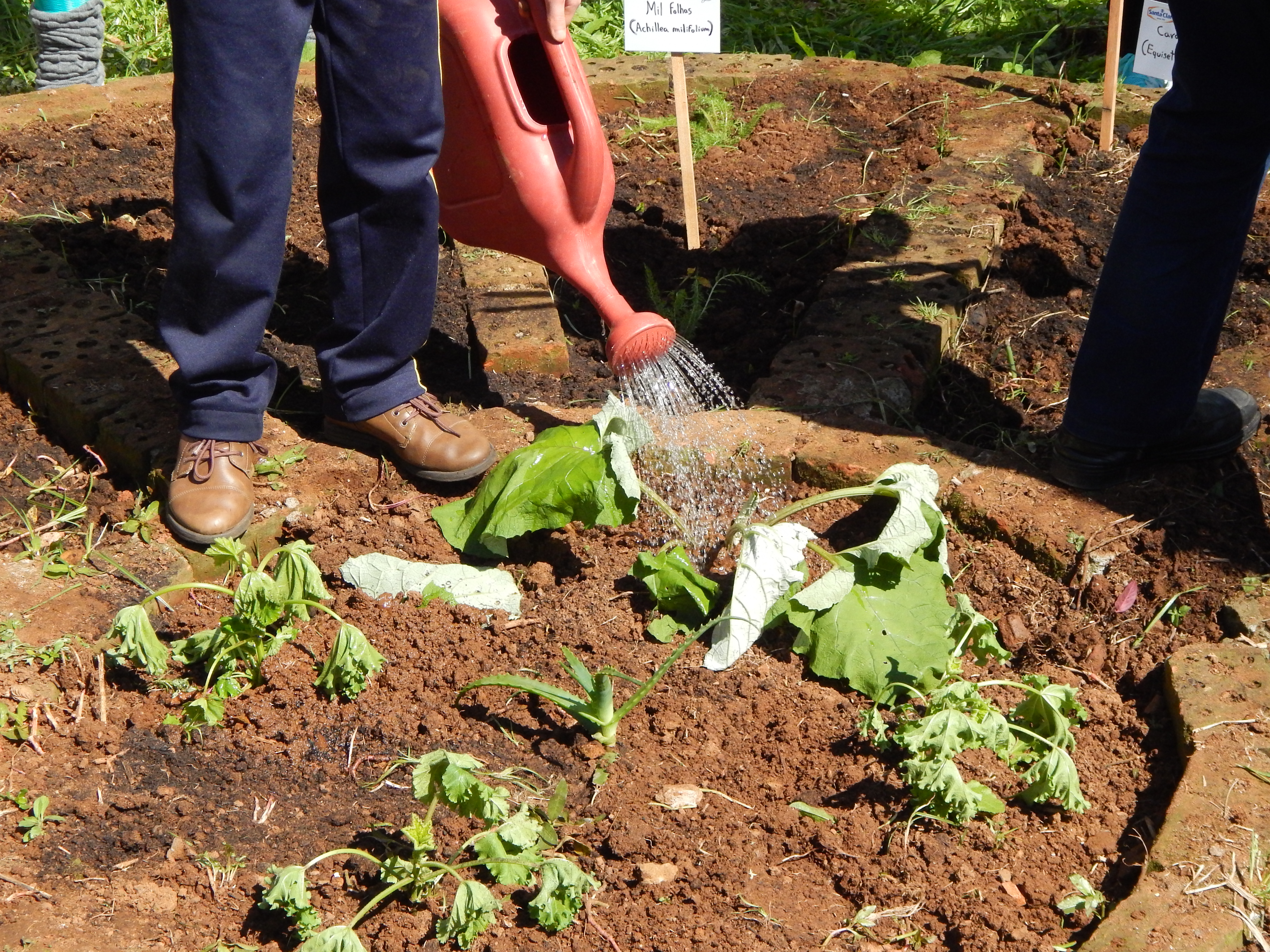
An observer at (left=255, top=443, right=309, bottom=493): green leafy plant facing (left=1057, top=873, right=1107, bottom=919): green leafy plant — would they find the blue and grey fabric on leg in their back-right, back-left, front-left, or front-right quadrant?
back-left

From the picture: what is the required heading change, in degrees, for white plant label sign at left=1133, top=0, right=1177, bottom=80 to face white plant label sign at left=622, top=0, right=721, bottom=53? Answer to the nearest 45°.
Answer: approximately 45° to its right

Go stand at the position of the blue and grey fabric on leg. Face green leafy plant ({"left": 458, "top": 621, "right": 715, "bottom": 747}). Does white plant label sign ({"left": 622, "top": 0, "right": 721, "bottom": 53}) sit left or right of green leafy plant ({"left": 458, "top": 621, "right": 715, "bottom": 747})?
left

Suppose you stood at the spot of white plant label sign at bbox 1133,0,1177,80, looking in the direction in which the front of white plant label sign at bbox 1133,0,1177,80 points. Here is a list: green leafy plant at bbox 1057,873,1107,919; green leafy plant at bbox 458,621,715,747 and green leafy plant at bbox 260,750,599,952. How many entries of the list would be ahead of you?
3

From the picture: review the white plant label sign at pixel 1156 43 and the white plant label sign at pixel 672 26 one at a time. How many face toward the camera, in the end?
2

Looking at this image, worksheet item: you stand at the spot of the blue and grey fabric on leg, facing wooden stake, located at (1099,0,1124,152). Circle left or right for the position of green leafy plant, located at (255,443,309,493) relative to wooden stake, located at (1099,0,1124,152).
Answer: right

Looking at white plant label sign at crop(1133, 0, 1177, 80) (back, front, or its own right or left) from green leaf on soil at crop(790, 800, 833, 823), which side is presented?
front

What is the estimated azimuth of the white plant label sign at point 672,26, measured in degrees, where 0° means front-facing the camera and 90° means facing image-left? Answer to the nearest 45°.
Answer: approximately 0°

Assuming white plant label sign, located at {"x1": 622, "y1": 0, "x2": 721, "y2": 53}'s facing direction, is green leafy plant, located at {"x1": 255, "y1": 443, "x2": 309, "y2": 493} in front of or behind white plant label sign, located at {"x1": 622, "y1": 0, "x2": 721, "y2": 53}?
in front

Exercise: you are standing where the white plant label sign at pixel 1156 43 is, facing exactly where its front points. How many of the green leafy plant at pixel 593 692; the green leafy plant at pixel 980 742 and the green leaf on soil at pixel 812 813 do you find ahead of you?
3

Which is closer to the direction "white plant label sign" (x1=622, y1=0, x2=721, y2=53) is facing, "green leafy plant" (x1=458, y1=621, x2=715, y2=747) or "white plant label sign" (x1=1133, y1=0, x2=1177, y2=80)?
the green leafy plant

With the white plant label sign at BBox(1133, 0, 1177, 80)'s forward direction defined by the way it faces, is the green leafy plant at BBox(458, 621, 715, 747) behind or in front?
in front

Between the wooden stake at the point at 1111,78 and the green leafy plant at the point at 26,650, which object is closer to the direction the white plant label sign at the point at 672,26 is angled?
the green leafy plant

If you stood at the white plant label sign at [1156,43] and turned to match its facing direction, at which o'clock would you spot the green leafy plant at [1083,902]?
The green leafy plant is roughly at 12 o'clock from the white plant label sign.
